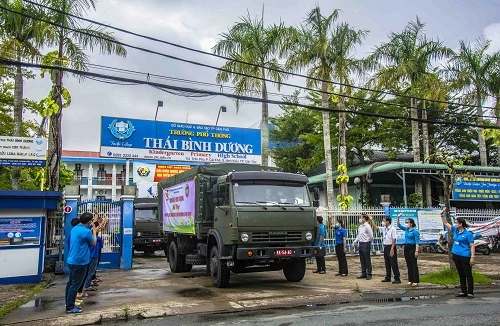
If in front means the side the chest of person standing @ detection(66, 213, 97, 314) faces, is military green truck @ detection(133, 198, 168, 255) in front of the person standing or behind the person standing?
in front

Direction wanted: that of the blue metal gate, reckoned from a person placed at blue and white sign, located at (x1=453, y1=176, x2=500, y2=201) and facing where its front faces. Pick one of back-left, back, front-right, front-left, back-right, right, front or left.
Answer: front-right

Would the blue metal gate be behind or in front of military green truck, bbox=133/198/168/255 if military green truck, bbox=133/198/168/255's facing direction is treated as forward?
in front

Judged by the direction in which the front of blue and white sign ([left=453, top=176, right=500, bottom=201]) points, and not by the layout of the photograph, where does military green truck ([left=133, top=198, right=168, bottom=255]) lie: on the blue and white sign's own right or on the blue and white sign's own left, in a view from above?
on the blue and white sign's own right

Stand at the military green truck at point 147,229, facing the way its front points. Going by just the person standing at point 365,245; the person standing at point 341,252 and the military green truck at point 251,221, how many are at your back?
0

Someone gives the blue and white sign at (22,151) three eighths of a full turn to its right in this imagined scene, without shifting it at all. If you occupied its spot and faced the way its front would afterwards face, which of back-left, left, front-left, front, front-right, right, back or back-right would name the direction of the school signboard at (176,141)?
right

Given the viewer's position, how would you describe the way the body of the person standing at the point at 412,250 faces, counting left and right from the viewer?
facing the viewer and to the left of the viewer

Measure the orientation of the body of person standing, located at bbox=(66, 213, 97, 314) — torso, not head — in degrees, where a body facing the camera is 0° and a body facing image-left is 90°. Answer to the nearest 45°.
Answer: approximately 225°

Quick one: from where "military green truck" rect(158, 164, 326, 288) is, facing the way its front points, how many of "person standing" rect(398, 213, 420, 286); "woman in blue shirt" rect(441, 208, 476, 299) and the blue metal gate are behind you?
1

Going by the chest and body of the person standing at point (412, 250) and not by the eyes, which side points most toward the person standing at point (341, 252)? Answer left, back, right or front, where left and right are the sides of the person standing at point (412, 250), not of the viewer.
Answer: right

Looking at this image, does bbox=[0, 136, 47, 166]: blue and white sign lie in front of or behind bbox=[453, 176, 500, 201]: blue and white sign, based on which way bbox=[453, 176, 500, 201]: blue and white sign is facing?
in front

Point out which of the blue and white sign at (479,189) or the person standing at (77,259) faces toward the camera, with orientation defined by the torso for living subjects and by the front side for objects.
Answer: the blue and white sign

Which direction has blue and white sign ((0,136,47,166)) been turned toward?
toward the camera

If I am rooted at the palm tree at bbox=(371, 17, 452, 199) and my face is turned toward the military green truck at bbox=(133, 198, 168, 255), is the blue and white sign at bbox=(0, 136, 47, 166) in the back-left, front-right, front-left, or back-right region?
front-left

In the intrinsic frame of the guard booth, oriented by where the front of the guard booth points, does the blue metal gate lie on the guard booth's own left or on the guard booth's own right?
on the guard booth's own left

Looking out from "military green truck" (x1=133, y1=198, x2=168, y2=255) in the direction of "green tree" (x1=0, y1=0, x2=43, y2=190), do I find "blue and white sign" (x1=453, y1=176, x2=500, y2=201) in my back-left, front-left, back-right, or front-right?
back-left

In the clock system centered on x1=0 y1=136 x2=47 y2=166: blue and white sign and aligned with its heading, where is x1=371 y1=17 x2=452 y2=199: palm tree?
The palm tree is roughly at 9 o'clock from the blue and white sign.

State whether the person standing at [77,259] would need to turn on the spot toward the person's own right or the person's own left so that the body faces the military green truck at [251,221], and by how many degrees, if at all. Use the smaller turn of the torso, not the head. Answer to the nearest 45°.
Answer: approximately 45° to the person's own right
